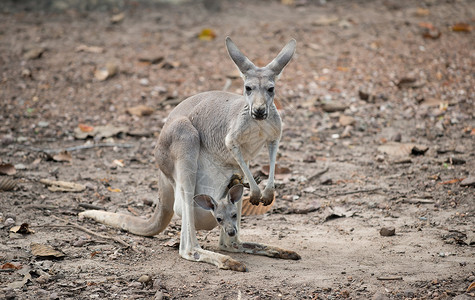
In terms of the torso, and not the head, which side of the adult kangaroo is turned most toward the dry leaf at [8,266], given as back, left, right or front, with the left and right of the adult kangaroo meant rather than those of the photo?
right

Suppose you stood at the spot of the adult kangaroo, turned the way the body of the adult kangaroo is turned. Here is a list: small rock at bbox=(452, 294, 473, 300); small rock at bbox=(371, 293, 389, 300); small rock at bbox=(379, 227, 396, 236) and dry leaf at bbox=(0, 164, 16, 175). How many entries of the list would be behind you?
1

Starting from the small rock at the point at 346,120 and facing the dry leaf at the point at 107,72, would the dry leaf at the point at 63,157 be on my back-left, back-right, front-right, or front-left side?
front-left

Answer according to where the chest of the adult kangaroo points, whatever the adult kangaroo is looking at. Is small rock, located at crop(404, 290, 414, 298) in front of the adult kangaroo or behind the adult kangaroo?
in front

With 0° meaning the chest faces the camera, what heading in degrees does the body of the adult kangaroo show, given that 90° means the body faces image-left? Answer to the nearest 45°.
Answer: approximately 315°

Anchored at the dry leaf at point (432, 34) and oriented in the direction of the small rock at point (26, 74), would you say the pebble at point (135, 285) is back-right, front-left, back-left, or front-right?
front-left

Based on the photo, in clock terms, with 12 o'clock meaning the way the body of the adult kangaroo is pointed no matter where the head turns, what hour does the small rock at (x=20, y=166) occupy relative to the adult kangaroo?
The small rock is roughly at 6 o'clock from the adult kangaroo.

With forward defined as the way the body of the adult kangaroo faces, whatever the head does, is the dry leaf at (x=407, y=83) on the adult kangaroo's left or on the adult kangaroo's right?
on the adult kangaroo's left

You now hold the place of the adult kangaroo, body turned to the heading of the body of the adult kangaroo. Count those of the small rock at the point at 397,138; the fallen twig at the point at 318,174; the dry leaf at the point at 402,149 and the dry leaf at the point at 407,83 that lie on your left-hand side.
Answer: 4

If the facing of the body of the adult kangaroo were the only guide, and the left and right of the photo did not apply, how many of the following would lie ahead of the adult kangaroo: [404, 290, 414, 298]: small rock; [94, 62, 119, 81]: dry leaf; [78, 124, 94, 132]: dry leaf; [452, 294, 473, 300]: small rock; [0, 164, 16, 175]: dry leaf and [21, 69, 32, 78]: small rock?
2

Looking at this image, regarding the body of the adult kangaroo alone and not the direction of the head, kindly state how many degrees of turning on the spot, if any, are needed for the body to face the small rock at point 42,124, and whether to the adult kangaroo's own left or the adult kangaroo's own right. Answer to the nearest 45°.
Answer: approximately 180°

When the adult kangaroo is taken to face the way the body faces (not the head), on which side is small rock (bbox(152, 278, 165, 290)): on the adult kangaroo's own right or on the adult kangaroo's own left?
on the adult kangaroo's own right

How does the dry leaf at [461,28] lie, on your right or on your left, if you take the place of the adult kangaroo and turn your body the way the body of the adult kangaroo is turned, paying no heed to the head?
on your left

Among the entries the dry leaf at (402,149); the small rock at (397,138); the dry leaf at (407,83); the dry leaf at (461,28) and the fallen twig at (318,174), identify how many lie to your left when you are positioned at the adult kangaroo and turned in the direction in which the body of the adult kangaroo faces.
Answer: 5

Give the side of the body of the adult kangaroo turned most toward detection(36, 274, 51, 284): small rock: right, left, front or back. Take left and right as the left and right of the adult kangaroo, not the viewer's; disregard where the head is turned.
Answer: right

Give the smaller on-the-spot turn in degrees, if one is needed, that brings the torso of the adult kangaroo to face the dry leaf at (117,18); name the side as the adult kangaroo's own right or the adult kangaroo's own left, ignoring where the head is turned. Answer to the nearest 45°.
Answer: approximately 135° to the adult kangaroo's own left

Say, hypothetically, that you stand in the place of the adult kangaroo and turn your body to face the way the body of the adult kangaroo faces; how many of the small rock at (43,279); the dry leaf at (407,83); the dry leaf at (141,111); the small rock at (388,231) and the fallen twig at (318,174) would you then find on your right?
1

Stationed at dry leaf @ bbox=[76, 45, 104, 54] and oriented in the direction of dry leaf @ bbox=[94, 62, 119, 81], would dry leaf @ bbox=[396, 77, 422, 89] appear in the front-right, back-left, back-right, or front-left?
front-left

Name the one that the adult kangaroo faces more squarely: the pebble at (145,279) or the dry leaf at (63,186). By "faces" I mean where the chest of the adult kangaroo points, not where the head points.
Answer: the pebble
